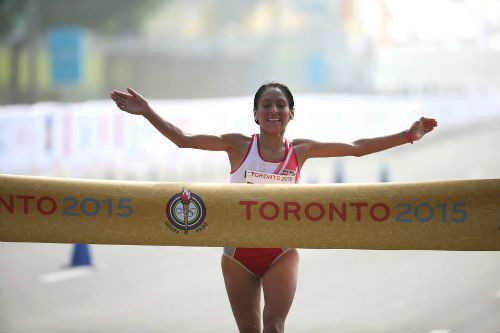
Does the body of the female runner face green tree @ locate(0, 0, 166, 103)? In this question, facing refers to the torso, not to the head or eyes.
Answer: no

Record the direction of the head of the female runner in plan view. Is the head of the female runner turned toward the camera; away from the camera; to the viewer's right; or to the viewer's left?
toward the camera

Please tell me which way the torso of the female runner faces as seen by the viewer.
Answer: toward the camera
